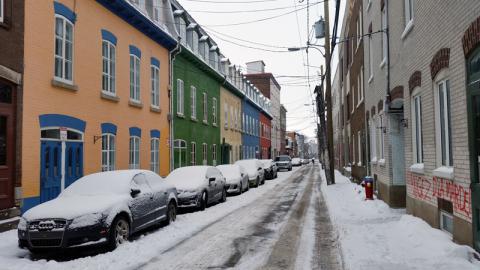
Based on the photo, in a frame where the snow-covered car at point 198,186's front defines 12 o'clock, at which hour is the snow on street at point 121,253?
The snow on street is roughly at 11 o'clock from the snow-covered car.

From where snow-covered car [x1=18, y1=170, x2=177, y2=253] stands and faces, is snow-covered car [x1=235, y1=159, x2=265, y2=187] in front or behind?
behind

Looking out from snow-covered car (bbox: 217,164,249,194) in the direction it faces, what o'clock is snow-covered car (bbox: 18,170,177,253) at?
snow-covered car (bbox: 18,170,177,253) is roughly at 11 o'clock from snow-covered car (bbox: 217,164,249,194).

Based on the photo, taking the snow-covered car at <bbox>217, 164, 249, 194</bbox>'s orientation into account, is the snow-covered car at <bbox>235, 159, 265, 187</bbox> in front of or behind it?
behind

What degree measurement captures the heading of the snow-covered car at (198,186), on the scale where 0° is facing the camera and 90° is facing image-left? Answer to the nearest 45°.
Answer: approximately 45°

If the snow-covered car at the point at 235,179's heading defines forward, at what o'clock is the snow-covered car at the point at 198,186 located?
the snow-covered car at the point at 198,186 is roughly at 11 o'clock from the snow-covered car at the point at 235,179.

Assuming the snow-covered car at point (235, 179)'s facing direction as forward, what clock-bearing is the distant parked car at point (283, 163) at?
The distant parked car is roughly at 5 o'clock from the snow-covered car.

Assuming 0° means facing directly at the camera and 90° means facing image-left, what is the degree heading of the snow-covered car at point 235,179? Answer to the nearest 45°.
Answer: approximately 45°

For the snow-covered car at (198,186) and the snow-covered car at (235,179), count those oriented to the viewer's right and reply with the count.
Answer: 0

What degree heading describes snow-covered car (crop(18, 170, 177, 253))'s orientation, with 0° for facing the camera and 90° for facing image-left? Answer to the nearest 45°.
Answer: approximately 45°
